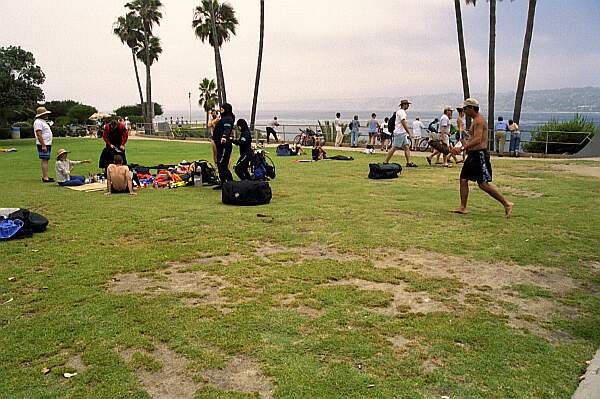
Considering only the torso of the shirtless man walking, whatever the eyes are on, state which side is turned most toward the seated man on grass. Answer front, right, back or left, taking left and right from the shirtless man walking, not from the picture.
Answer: front

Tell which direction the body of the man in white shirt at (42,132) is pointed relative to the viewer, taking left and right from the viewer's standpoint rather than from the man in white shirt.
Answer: facing to the right of the viewer

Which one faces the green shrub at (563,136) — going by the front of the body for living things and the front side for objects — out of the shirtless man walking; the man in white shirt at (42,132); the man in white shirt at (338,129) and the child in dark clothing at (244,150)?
the man in white shirt at (42,132)

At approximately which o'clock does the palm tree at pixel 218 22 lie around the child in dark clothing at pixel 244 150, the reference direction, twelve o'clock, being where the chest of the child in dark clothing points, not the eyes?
The palm tree is roughly at 3 o'clock from the child in dark clothing.

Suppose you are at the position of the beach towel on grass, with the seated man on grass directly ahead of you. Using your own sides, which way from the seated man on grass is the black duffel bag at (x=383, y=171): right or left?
left

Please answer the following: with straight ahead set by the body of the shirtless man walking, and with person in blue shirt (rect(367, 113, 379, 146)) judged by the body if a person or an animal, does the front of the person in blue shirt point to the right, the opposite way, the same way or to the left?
to the right

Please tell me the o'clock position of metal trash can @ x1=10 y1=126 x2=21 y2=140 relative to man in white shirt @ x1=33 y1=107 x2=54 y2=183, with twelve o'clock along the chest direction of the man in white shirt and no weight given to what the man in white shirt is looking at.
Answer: The metal trash can is roughly at 9 o'clock from the man in white shirt.

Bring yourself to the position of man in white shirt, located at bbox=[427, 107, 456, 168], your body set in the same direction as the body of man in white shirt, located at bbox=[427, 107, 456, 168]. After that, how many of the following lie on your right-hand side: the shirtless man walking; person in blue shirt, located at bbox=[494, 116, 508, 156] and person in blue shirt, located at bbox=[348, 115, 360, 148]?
1
